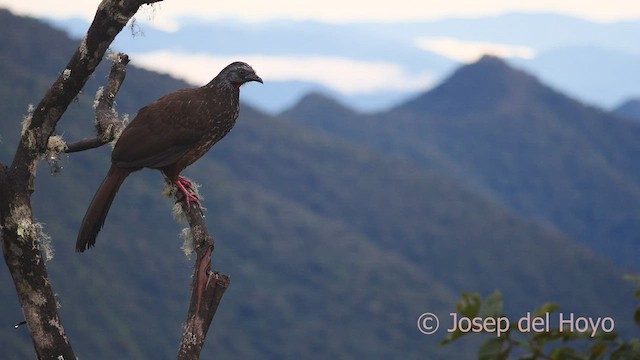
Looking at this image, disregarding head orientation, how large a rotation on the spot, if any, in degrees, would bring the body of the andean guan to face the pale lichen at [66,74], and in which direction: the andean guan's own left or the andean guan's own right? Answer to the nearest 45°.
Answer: approximately 135° to the andean guan's own right

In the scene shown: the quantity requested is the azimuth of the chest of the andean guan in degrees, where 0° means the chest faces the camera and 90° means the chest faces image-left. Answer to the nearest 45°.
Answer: approximately 270°
